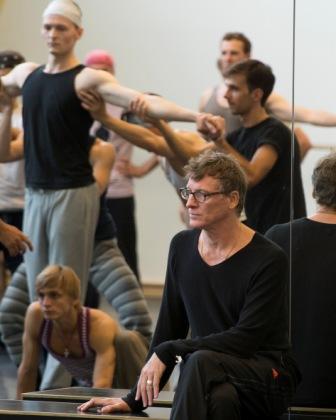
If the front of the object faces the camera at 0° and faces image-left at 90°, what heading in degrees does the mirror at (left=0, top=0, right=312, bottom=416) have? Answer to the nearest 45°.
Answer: approximately 0°
